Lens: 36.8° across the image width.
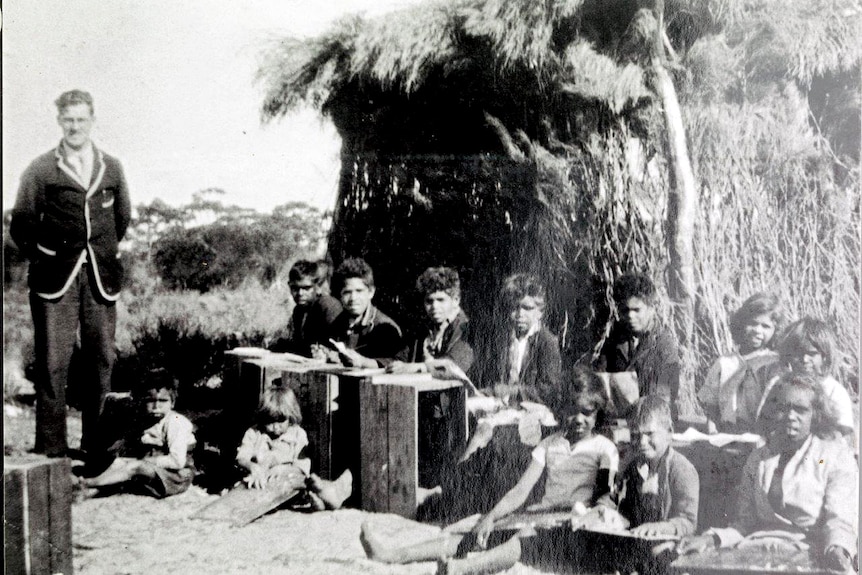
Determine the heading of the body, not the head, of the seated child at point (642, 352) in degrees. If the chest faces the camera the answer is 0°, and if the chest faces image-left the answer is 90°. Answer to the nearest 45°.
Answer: approximately 45°

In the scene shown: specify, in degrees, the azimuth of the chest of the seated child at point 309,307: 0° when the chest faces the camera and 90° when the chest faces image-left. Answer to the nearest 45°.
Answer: approximately 45°

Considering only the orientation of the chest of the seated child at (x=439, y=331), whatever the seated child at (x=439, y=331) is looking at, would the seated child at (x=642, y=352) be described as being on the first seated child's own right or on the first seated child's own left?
on the first seated child's own left

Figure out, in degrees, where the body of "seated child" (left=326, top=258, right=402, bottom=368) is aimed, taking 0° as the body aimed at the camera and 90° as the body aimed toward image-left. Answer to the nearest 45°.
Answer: approximately 45°

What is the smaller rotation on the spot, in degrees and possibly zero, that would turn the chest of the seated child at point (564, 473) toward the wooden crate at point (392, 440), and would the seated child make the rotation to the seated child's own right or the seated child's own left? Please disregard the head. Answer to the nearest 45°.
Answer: approximately 45° to the seated child's own right
